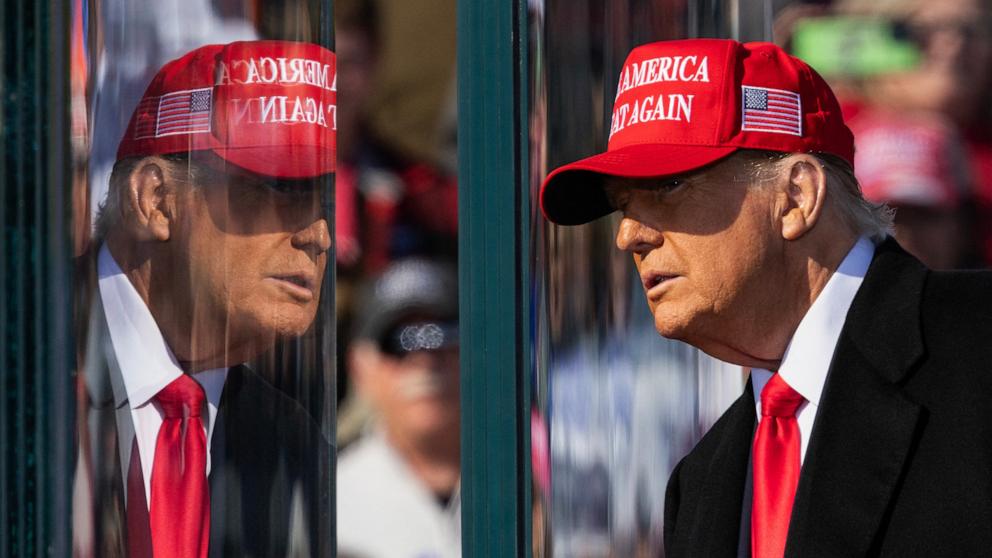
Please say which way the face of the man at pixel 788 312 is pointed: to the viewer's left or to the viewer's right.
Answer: to the viewer's left

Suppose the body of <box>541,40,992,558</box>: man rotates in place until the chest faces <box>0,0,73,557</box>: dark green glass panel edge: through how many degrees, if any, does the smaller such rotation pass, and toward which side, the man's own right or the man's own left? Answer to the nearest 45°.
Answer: approximately 45° to the man's own right

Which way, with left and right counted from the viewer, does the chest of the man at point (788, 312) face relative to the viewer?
facing the viewer and to the left of the viewer
